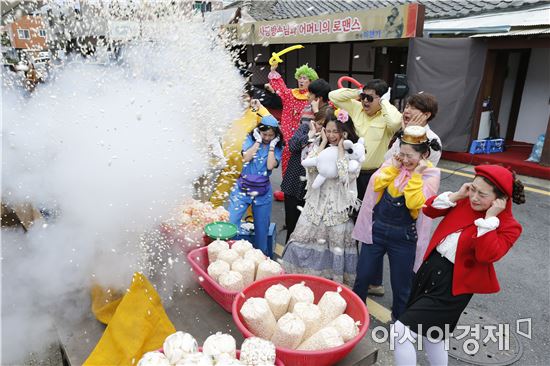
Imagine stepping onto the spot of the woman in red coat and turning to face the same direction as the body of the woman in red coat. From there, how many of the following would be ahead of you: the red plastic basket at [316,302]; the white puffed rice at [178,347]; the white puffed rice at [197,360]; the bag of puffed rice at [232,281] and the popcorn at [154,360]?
5

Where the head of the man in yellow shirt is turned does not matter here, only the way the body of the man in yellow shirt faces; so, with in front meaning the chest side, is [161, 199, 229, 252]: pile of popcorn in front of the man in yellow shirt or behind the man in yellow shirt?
in front

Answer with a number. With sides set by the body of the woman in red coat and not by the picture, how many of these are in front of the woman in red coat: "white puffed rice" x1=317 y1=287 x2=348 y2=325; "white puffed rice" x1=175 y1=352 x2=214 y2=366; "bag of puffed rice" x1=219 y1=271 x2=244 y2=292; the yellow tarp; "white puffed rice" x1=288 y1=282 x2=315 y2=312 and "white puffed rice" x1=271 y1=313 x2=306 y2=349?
6

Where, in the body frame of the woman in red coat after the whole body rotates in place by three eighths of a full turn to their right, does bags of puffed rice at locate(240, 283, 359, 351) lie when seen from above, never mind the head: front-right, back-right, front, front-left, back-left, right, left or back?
back-left

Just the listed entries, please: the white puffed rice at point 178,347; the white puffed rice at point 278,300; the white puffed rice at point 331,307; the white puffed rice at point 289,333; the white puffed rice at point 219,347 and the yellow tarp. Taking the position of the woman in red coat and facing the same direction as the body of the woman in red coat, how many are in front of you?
6

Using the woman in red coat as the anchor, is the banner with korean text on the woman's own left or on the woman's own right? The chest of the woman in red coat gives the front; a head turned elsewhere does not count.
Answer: on the woman's own right

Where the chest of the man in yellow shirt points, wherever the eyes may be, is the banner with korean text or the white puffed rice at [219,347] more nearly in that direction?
the white puffed rice

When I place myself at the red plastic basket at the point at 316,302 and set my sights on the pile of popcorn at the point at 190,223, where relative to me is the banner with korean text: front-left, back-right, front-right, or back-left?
front-right

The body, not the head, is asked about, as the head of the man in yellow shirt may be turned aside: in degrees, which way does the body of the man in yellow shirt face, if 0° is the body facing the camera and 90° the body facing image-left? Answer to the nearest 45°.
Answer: approximately 45°

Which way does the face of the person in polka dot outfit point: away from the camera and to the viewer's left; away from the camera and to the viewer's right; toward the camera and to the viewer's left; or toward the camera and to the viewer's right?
toward the camera and to the viewer's left

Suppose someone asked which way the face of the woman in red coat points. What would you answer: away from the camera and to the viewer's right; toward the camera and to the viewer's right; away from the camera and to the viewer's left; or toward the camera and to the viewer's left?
toward the camera and to the viewer's left

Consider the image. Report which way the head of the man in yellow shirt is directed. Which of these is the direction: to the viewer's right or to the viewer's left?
to the viewer's left

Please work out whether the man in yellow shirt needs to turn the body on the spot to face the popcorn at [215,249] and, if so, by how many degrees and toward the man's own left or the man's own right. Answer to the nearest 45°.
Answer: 0° — they already face it

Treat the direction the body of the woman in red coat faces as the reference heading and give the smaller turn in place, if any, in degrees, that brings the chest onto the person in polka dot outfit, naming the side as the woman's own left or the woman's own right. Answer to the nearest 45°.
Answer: approximately 90° to the woman's own right

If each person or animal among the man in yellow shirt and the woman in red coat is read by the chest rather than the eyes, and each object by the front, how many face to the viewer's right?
0
